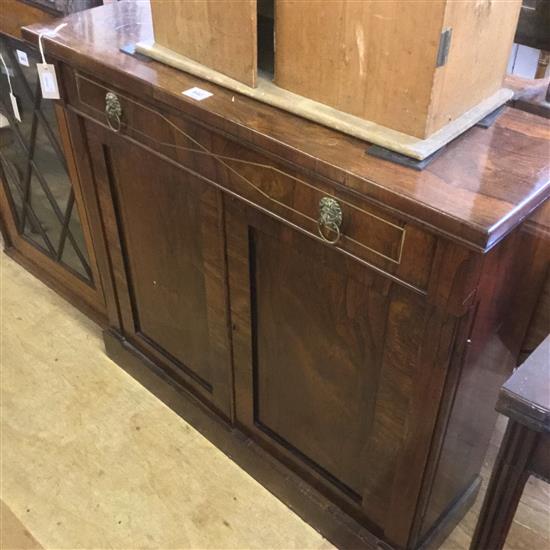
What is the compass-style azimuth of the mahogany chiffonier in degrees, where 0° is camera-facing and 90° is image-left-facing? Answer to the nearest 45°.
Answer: approximately 45°

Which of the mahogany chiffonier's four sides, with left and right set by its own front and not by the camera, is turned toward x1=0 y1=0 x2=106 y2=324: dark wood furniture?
right

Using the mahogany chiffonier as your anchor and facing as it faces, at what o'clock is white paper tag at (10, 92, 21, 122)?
The white paper tag is roughly at 3 o'clock from the mahogany chiffonier.
